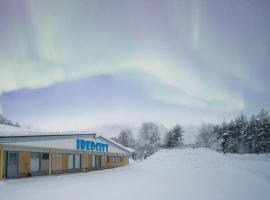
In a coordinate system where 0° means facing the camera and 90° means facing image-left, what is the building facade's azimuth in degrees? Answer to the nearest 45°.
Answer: approximately 315°
